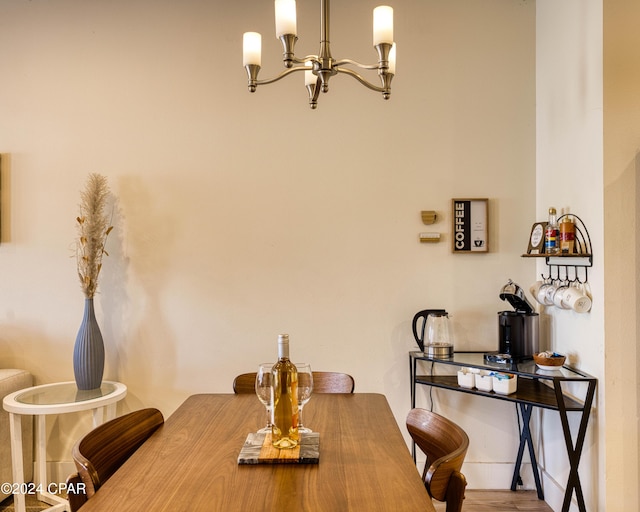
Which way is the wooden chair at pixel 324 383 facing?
toward the camera

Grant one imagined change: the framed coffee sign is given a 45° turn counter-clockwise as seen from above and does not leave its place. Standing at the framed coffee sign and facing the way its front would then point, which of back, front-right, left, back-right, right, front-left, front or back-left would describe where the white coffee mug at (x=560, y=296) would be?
front

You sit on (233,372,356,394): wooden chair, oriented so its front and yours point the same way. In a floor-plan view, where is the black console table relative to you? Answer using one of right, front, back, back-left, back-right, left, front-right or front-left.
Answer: left

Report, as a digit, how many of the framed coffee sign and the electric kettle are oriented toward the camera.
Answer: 1

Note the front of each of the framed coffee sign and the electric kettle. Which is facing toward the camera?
the framed coffee sign

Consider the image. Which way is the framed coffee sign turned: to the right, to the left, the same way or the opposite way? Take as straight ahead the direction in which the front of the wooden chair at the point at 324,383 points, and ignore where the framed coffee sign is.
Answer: the same way

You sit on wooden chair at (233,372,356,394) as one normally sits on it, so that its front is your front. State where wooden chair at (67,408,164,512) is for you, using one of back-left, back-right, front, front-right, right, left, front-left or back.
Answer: front-right

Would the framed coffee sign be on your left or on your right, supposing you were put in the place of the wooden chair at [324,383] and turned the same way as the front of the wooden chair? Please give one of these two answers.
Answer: on your left

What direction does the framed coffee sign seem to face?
toward the camera

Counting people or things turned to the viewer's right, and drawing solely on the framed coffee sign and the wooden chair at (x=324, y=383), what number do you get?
0
